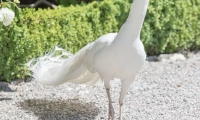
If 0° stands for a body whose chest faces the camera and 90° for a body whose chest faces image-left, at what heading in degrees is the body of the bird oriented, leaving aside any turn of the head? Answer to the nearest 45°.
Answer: approximately 315°
